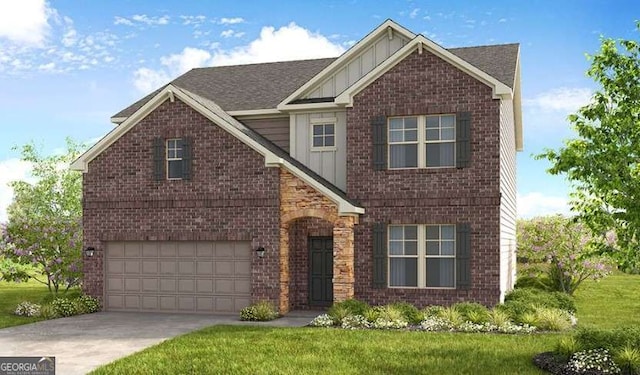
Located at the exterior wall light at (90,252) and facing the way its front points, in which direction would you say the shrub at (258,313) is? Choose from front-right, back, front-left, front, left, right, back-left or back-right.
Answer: front-left

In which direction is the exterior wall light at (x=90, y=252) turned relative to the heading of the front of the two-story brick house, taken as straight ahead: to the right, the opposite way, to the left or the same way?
the same way

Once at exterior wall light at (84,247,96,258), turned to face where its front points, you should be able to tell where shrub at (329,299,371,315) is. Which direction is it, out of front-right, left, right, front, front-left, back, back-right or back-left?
front-left

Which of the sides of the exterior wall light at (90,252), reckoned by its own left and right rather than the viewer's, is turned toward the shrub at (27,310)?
right

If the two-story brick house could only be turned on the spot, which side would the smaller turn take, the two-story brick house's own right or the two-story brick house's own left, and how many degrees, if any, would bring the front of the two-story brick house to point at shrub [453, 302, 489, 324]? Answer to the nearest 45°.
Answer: approximately 45° to the two-story brick house's own left

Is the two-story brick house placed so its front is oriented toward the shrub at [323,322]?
yes

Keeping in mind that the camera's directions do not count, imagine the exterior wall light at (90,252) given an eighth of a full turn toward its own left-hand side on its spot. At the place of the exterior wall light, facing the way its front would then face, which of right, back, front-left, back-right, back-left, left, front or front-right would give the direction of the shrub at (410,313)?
front

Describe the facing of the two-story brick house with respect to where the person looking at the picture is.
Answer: facing the viewer

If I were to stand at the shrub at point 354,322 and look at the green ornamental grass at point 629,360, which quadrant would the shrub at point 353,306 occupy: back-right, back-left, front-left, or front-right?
back-left

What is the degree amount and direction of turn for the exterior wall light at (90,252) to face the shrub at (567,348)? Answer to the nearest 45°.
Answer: approximately 45° to its left

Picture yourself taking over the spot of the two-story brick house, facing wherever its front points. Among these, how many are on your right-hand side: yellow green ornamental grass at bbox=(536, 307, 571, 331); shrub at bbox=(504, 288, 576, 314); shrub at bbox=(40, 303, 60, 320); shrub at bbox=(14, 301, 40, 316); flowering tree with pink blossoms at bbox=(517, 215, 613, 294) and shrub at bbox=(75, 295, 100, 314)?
3

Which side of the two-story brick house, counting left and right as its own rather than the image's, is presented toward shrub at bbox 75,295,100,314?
right

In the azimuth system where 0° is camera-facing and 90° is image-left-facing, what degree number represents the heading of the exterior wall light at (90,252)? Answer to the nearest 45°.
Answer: approximately 0°

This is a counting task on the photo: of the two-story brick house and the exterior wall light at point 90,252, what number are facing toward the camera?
2

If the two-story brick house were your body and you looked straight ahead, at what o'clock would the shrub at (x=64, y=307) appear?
The shrub is roughly at 3 o'clock from the two-story brick house.
